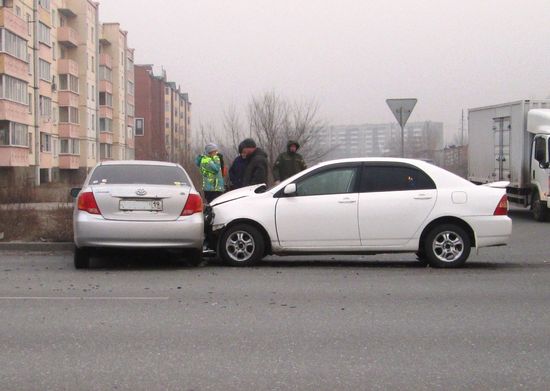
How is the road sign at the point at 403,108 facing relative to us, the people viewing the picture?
facing away from the viewer

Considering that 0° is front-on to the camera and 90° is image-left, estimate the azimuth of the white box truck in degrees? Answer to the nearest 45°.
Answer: approximately 315°

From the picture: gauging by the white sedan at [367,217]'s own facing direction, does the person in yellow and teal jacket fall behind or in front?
in front

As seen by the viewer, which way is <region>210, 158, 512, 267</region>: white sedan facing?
to the viewer's left

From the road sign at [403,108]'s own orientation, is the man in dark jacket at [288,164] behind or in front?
behind

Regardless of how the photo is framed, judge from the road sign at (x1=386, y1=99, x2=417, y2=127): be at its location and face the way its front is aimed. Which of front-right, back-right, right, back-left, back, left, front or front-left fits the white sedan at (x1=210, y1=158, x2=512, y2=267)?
back

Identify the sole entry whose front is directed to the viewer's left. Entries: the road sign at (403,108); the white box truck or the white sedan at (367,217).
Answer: the white sedan

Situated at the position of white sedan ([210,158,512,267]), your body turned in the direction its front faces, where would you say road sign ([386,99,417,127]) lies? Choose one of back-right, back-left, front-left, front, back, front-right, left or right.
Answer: right

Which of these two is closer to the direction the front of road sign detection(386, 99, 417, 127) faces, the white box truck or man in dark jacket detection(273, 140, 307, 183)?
the white box truck

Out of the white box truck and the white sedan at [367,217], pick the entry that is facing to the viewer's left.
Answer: the white sedan
